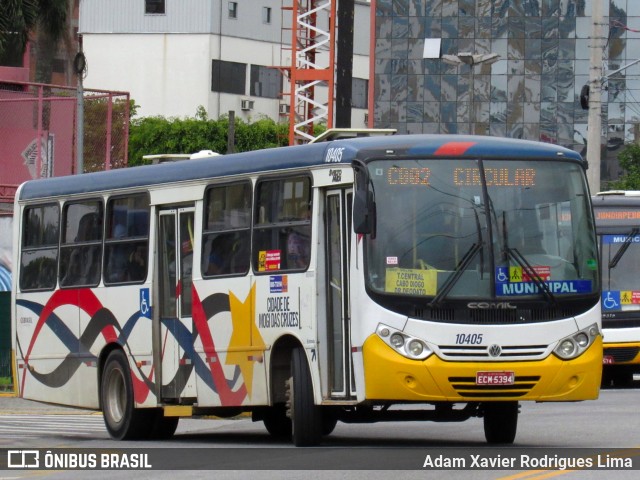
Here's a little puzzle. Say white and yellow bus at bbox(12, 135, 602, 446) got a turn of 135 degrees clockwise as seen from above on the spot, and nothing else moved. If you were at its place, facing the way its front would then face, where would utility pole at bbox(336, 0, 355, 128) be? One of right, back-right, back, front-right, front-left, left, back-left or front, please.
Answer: right

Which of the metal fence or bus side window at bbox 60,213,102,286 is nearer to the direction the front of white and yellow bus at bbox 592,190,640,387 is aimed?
the bus side window

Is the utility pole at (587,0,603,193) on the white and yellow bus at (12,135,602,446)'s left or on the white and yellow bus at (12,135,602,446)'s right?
on its left

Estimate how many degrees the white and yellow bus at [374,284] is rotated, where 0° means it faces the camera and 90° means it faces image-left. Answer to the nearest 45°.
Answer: approximately 315°

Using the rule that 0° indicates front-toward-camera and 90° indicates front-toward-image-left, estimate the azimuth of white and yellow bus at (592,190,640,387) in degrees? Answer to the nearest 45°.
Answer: approximately 0°

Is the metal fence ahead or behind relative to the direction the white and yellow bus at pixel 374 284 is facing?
behind
